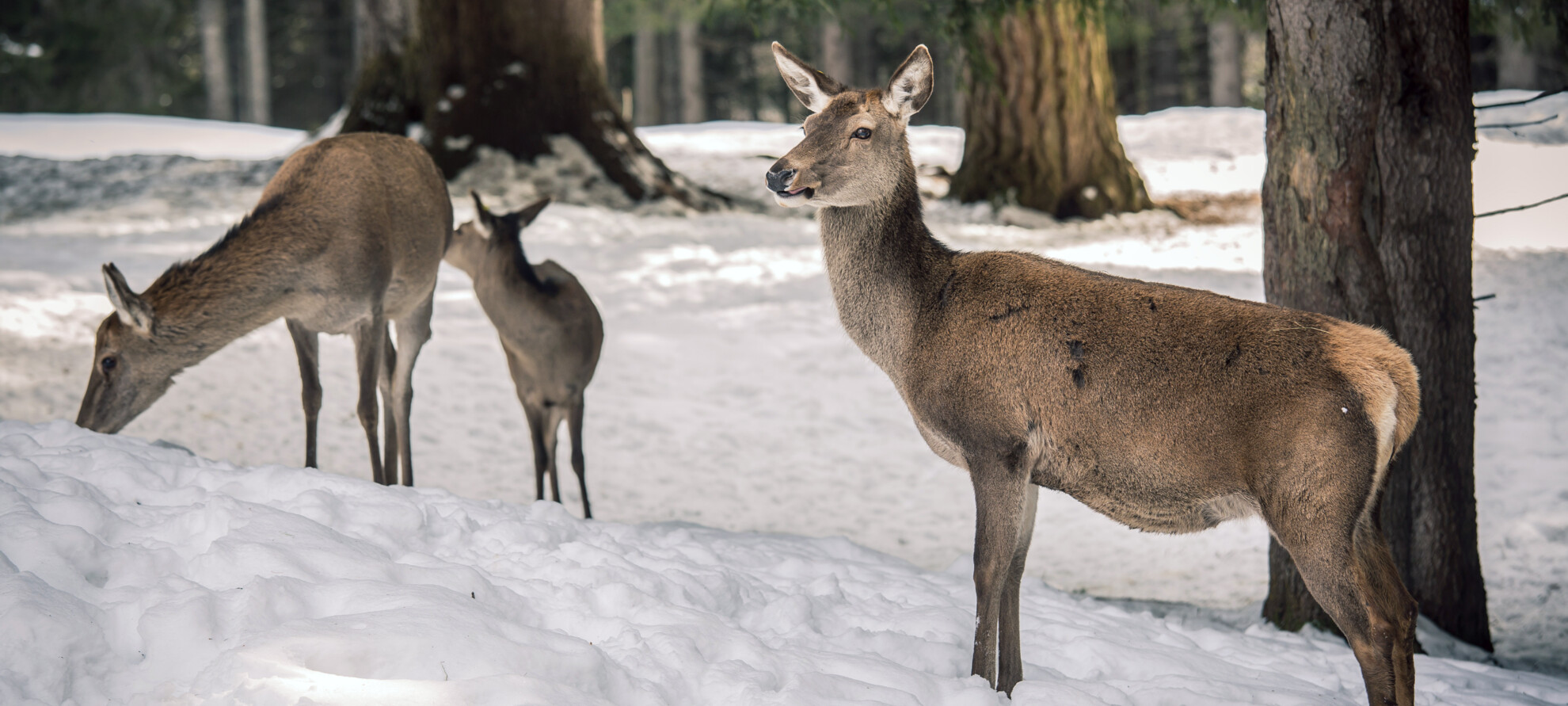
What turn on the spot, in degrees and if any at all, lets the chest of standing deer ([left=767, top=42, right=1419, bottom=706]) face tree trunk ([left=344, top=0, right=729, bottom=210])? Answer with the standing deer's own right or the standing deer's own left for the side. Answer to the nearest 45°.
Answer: approximately 45° to the standing deer's own right

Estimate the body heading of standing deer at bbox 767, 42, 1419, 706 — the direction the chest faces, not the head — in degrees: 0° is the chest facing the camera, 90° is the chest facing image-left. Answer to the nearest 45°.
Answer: approximately 90°

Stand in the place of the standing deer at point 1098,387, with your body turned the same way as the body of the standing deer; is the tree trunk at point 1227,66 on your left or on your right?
on your right
